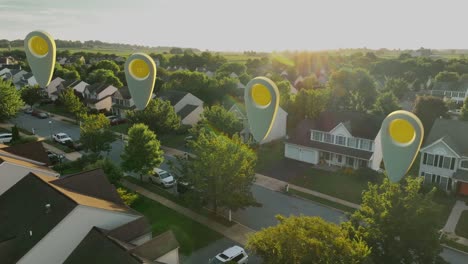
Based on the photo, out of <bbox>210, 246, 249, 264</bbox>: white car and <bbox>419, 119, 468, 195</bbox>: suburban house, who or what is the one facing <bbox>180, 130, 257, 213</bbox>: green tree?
the suburban house

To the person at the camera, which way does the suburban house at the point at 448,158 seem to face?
facing the viewer and to the left of the viewer

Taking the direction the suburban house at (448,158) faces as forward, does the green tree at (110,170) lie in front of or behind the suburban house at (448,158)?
in front

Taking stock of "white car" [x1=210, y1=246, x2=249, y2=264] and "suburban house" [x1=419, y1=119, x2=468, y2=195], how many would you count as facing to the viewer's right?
0

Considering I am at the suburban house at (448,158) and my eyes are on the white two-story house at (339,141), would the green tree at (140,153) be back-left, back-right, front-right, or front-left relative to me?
front-left

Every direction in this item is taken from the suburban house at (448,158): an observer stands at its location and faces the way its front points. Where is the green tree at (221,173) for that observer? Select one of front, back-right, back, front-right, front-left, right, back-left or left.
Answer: front

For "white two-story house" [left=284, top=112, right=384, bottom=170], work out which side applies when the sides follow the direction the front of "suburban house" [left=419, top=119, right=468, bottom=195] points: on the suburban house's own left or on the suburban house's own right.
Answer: on the suburban house's own right

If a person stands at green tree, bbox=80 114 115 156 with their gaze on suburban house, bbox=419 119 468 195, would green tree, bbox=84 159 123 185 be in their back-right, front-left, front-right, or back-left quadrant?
front-right

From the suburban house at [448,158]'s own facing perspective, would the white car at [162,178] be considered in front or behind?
in front
